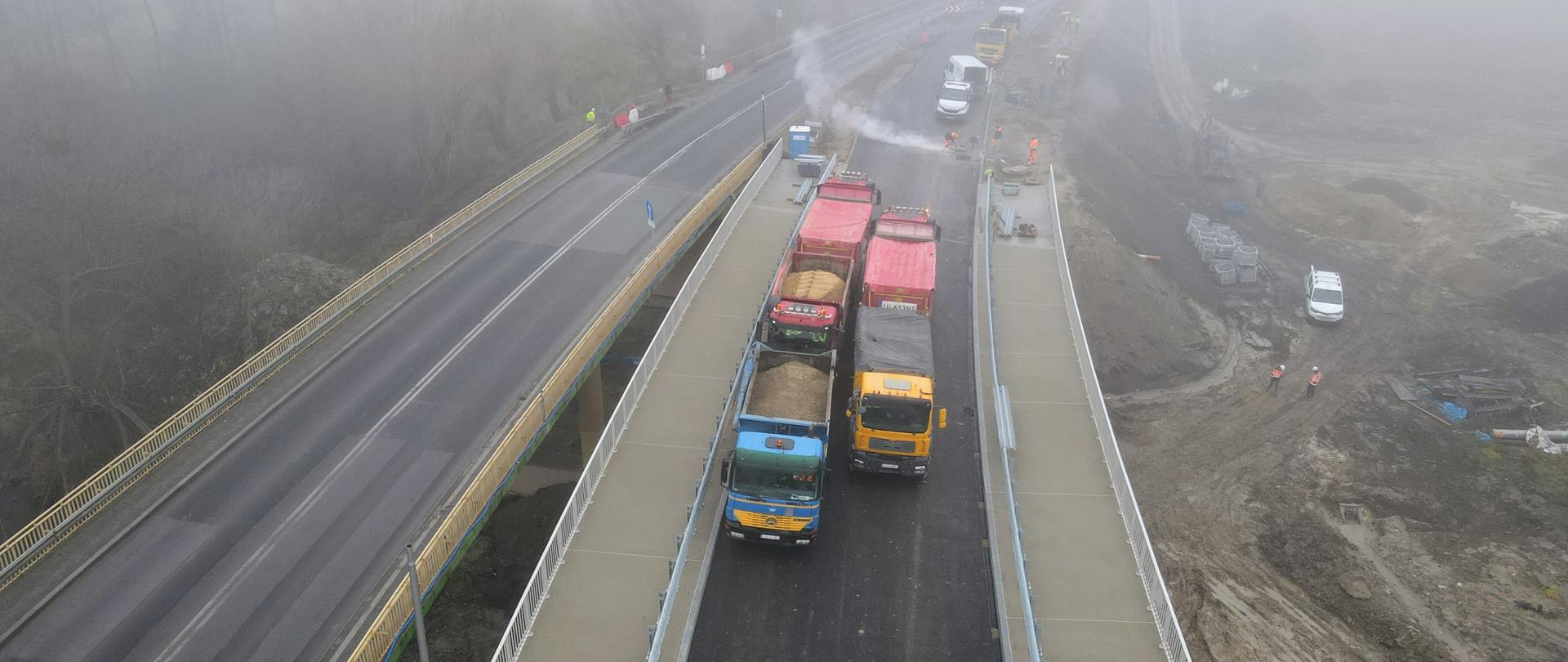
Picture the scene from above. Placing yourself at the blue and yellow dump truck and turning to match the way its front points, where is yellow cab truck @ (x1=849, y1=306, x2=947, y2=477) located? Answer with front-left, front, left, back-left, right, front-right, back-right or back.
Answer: back-left

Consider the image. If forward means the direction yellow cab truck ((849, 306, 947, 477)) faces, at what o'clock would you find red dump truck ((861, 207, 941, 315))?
The red dump truck is roughly at 6 o'clock from the yellow cab truck.

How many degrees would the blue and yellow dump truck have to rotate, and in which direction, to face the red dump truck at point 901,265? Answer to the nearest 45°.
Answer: approximately 180°

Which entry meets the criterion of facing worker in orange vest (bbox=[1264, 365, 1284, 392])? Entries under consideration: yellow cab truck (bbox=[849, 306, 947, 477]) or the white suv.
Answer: the white suv

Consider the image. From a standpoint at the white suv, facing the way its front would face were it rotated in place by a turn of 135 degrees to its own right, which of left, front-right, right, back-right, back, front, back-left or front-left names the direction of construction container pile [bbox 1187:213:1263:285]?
front

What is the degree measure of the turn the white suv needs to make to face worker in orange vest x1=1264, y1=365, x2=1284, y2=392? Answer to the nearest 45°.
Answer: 0° — it already faces them

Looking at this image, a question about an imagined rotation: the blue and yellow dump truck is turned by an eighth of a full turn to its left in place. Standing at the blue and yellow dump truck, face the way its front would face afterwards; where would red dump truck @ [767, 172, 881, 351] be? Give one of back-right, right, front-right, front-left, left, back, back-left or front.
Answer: back-left

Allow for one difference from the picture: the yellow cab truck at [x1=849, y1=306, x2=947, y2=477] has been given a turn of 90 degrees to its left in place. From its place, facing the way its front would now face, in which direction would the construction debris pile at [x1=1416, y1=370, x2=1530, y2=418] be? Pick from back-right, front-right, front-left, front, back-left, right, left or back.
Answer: front-left

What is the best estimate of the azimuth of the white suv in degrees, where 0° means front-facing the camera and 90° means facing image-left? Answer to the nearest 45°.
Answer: approximately 0°

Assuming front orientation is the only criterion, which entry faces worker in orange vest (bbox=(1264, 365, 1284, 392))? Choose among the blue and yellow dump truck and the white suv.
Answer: the white suv

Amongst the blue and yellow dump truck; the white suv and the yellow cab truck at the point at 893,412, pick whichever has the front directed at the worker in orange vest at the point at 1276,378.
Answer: the white suv
